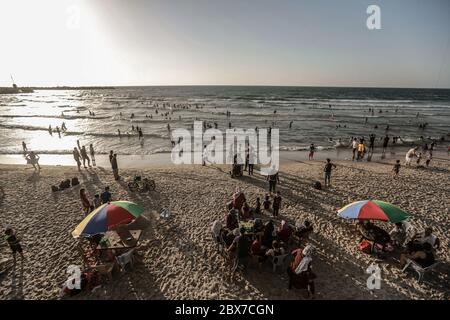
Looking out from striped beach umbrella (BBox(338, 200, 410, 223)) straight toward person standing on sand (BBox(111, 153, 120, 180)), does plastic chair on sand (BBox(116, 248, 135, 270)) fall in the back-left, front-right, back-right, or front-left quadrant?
front-left

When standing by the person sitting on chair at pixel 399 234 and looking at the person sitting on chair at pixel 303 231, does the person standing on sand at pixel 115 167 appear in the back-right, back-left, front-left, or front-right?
front-right

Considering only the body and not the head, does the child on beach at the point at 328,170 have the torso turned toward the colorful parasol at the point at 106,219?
no

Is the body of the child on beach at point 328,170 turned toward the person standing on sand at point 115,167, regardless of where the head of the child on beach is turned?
no
